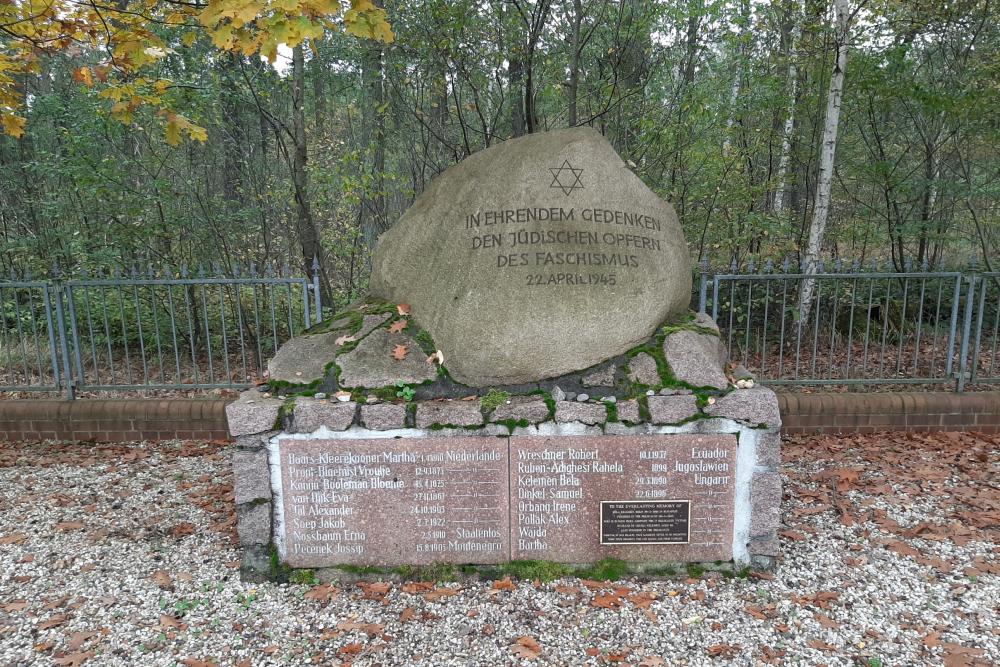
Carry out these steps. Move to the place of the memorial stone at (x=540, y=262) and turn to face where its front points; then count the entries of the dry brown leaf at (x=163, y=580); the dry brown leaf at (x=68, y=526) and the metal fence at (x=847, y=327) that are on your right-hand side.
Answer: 2

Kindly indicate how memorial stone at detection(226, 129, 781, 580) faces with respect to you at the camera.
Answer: facing the viewer

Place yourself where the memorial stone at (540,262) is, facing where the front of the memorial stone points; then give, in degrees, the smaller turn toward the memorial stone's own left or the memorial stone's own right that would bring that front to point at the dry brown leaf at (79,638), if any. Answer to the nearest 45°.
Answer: approximately 45° to the memorial stone's own right

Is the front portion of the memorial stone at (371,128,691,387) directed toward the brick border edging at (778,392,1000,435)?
no

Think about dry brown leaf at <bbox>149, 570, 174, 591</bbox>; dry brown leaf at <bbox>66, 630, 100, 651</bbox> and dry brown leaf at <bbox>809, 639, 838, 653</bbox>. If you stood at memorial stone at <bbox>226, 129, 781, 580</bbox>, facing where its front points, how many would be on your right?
2

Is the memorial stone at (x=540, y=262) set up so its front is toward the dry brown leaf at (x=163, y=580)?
no

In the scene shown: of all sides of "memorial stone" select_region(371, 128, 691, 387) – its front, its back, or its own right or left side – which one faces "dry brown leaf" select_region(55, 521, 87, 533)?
right

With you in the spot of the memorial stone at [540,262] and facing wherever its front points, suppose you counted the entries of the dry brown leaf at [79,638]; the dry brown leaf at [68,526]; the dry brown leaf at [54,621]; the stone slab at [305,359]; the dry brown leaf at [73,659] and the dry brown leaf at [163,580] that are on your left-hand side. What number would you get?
0

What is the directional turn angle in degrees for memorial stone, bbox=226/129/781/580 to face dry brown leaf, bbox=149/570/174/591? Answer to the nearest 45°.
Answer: approximately 90° to its right

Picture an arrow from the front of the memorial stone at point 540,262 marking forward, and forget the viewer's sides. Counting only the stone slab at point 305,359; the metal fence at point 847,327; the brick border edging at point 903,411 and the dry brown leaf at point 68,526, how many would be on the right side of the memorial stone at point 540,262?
2

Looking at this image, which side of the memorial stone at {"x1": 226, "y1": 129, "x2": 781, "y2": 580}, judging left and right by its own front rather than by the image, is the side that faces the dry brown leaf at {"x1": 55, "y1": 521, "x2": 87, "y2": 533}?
right

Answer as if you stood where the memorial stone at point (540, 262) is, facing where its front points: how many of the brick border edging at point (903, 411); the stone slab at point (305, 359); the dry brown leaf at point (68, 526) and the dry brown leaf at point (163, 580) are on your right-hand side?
3
